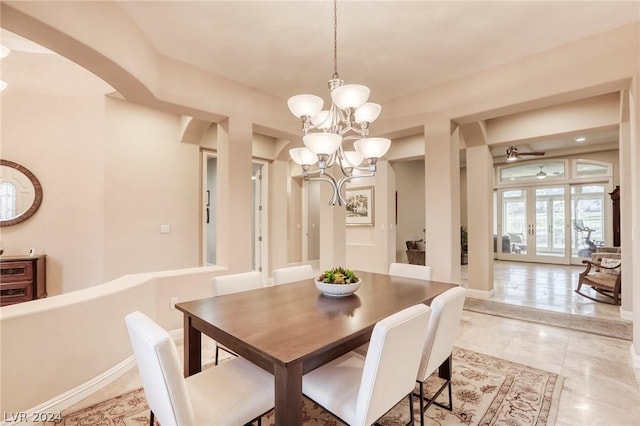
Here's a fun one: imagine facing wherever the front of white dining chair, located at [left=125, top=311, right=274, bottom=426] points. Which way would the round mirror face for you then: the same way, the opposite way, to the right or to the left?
to the right

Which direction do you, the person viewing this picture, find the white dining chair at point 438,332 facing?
facing away from the viewer and to the left of the viewer

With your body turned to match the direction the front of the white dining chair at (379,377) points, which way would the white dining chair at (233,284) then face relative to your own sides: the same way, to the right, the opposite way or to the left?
the opposite way

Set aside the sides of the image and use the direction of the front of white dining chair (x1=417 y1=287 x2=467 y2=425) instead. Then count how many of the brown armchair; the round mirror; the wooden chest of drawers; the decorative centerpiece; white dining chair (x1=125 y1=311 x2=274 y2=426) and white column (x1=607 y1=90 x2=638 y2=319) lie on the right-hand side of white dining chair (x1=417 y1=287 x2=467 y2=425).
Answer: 2

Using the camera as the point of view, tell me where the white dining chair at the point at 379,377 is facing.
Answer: facing away from the viewer and to the left of the viewer

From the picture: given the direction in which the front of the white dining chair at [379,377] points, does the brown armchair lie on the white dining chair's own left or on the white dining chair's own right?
on the white dining chair's own right

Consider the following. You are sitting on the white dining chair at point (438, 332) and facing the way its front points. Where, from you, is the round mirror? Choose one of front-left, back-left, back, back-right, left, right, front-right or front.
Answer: front-left

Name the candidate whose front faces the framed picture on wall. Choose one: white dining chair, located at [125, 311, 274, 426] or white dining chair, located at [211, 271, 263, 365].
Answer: white dining chair, located at [125, 311, 274, 426]

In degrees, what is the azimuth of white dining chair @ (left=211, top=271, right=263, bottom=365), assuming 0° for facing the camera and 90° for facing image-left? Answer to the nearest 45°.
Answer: approximately 315°

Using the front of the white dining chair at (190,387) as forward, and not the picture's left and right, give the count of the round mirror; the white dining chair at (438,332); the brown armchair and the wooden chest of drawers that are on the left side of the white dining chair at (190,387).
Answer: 2

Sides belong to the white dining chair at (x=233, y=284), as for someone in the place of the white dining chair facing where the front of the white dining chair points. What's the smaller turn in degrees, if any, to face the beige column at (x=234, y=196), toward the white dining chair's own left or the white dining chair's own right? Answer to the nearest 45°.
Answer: approximately 135° to the white dining chair's own left

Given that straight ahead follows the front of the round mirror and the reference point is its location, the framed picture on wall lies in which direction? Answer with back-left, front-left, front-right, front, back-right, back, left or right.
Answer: left
